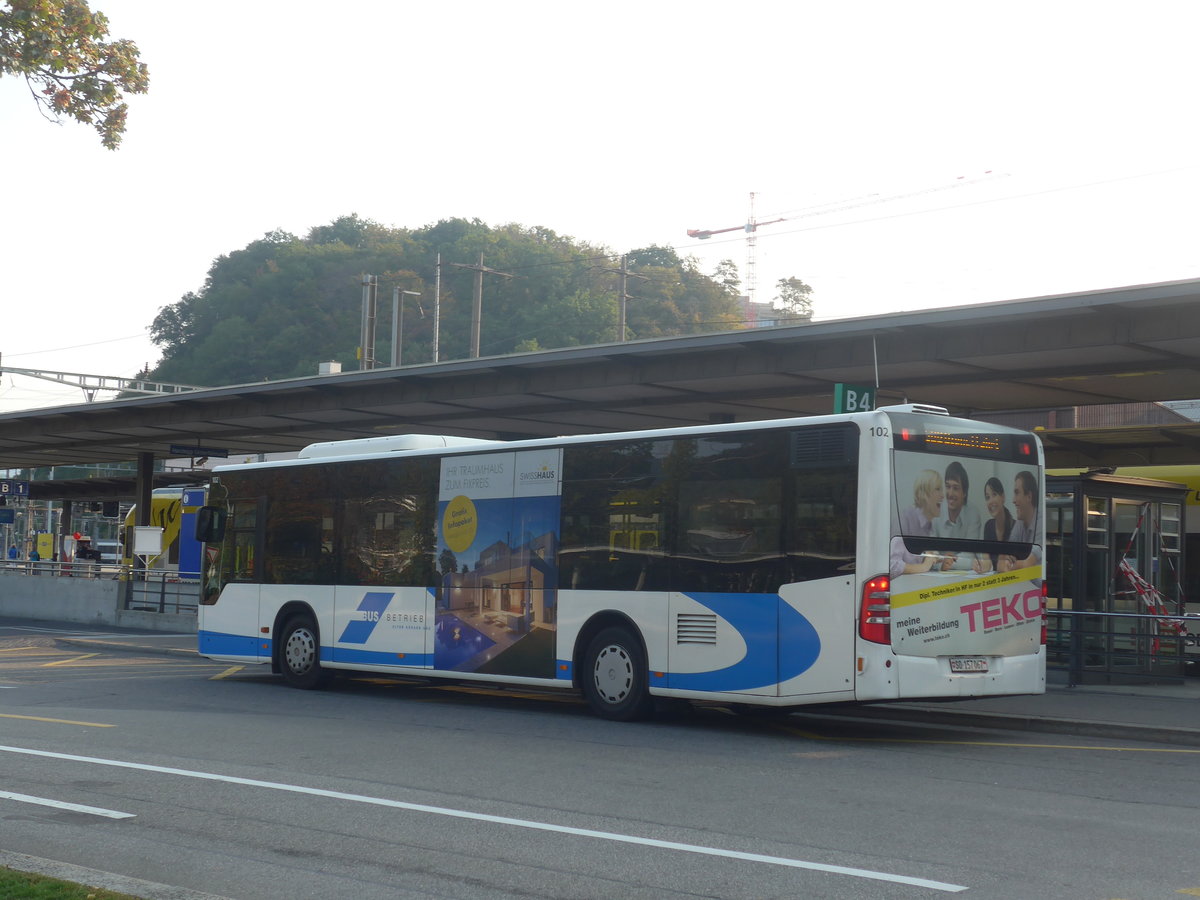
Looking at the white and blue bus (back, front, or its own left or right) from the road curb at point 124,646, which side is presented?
front

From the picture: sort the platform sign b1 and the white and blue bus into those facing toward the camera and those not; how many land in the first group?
1

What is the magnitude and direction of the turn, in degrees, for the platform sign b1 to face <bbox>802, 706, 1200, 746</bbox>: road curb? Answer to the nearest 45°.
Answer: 0° — it already faces it

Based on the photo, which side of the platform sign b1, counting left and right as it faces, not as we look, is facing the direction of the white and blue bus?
front

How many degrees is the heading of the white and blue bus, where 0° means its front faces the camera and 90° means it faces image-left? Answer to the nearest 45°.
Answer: approximately 135°

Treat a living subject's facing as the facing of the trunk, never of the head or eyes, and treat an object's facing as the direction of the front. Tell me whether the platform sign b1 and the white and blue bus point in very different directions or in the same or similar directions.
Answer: very different directions

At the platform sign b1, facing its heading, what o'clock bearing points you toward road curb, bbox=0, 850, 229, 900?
The road curb is roughly at 12 o'clock from the platform sign b1.
